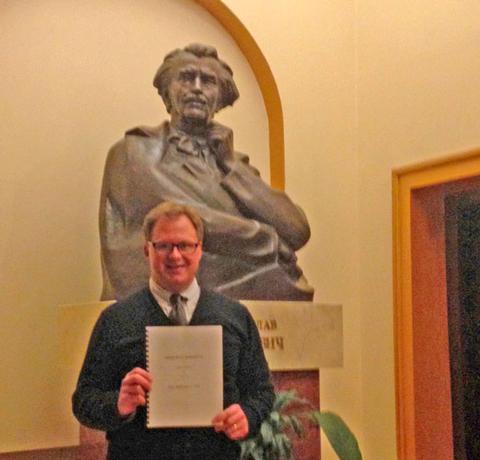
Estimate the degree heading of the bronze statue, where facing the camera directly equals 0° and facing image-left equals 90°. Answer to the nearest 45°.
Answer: approximately 0°

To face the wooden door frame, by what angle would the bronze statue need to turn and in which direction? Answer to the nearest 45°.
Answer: approximately 90° to its left

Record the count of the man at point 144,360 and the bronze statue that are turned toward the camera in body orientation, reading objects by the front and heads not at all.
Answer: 2

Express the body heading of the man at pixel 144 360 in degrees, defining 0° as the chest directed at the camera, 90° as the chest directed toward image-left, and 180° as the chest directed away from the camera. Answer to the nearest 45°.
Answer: approximately 0°
